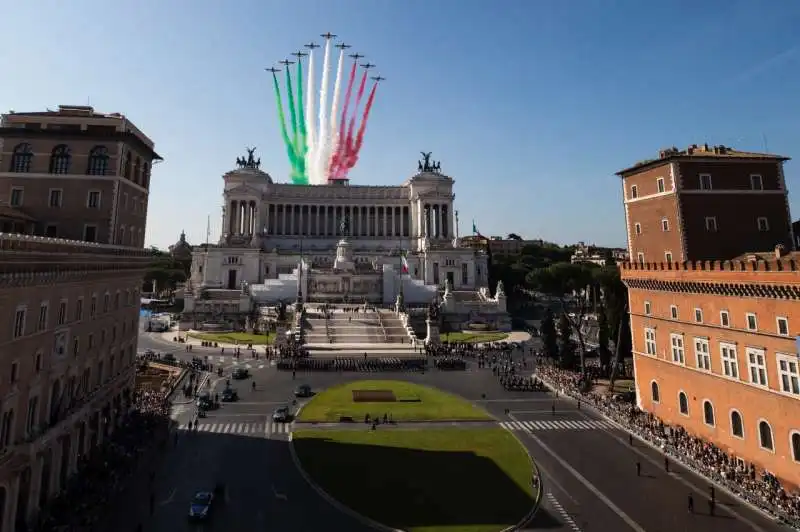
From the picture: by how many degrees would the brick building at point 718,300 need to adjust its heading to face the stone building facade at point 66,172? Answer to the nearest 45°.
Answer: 0° — it already faces it

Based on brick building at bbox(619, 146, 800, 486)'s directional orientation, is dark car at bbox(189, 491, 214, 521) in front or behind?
in front

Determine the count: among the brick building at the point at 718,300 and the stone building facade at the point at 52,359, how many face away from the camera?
0

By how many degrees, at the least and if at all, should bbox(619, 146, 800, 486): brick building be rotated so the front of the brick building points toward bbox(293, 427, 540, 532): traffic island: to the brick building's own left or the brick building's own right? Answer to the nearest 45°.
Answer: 0° — it already faces it

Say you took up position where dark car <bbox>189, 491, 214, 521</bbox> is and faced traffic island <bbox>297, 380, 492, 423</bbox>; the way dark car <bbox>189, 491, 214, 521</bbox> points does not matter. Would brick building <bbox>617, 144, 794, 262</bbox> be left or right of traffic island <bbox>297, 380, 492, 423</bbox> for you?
right

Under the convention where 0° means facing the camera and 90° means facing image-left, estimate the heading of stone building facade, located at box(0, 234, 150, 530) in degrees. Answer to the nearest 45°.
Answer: approximately 315°

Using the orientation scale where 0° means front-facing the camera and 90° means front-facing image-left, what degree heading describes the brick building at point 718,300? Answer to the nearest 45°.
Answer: approximately 45°

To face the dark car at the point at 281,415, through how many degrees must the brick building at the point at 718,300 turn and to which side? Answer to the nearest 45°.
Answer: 0° — it already faces it

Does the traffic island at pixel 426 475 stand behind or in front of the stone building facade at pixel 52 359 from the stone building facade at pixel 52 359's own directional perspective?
in front

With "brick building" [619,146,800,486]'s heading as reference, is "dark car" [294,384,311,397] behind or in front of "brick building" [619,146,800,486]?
in front

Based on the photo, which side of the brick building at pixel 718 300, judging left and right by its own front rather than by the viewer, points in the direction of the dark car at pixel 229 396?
front
